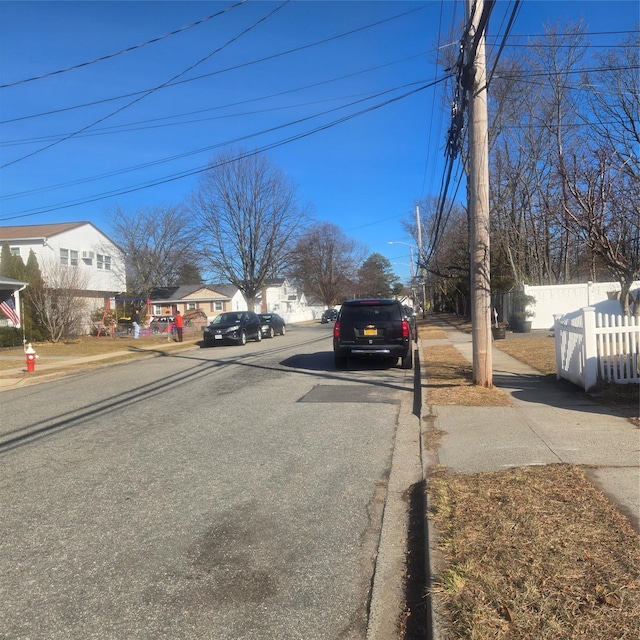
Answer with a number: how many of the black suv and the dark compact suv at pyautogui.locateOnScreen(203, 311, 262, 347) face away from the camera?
1

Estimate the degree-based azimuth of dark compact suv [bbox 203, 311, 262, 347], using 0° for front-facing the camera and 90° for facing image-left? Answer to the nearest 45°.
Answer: approximately 45°

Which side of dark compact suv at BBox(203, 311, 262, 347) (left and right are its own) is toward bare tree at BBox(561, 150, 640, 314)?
left

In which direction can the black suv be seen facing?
away from the camera

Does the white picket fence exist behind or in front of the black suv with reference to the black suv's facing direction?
behind

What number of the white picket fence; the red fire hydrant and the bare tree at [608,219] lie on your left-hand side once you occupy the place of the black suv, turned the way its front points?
1

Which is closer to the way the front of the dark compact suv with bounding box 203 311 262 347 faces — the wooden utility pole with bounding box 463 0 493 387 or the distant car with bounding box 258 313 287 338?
the wooden utility pole

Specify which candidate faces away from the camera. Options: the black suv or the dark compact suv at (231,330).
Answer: the black suv

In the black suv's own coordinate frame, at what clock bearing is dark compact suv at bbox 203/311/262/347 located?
The dark compact suv is roughly at 11 o'clock from the black suv.

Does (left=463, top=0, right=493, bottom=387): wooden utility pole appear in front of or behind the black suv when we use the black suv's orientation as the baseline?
behind

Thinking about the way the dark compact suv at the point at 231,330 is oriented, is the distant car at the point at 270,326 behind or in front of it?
behind

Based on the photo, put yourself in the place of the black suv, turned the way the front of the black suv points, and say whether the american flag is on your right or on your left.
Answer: on your left

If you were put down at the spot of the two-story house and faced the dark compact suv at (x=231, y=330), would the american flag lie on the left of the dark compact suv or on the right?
right
